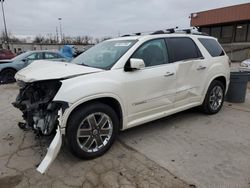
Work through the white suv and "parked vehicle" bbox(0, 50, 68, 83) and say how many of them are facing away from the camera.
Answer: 0

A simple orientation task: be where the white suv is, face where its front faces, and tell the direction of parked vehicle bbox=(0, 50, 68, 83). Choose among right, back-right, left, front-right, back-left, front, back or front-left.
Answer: right

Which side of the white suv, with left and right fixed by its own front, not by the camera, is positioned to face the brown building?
back

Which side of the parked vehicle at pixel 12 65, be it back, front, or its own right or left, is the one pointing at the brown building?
back

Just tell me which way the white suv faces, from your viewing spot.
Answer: facing the viewer and to the left of the viewer

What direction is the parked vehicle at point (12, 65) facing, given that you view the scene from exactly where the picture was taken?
facing to the left of the viewer
